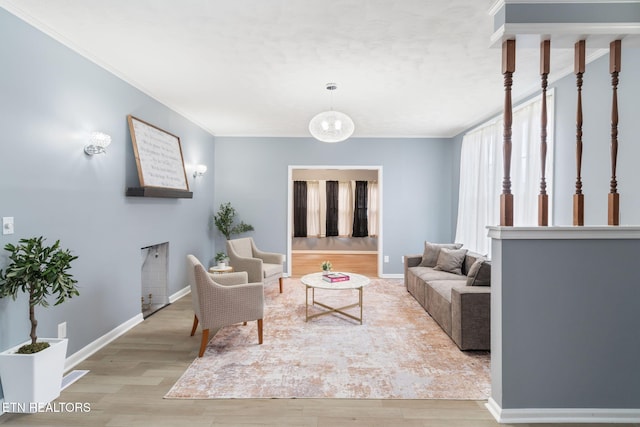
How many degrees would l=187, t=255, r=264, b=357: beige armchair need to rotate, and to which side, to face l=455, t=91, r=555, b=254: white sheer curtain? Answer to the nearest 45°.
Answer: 0° — it already faces it

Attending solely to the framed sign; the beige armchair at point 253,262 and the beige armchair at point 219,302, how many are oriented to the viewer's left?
0

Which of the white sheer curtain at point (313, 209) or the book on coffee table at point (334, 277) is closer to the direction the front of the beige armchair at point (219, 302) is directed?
the book on coffee table

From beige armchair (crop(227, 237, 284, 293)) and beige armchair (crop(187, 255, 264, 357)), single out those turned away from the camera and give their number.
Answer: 0

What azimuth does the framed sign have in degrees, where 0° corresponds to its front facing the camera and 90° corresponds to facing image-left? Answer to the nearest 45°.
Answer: approximately 315°

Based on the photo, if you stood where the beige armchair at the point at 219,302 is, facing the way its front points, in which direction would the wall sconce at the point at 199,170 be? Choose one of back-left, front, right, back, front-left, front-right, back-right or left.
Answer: left

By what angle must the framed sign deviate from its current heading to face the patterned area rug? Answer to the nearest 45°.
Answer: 0° — it already faces it

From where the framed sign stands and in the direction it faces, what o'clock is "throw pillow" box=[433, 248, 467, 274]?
The throw pillow is roughly at 11 o'clock from the framed sign.

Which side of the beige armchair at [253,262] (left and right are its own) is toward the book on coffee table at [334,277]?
front

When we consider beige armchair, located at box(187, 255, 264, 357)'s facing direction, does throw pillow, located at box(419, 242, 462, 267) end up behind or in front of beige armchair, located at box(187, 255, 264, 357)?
in front

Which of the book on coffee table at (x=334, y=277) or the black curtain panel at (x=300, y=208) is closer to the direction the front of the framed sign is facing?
the book on coffee table

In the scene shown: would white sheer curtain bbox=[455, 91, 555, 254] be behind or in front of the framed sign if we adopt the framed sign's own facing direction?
in front

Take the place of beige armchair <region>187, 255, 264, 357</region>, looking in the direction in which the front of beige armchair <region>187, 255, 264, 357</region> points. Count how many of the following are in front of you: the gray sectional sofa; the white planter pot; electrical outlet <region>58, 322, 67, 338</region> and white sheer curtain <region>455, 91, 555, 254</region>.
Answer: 2

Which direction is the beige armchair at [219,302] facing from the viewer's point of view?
to the viewer's right

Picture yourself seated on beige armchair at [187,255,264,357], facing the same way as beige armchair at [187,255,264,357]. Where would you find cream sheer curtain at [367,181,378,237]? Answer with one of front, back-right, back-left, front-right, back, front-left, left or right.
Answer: front-left

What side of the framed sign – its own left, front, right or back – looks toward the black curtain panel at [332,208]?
left

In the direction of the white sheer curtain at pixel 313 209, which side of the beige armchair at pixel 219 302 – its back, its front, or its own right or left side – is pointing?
left
